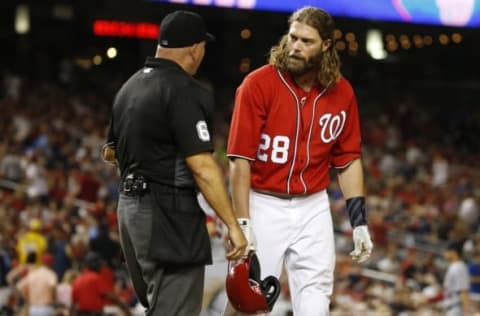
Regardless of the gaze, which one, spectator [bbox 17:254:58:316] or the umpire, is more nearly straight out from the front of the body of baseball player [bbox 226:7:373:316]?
the umpire

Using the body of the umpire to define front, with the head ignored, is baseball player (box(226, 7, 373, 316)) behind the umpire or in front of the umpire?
in front

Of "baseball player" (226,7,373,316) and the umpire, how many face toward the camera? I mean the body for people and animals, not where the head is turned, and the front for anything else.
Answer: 1

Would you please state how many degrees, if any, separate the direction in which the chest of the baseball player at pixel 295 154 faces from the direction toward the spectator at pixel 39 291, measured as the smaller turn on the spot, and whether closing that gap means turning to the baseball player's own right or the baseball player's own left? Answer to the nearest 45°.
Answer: approximately 135° to the baseball player's own right

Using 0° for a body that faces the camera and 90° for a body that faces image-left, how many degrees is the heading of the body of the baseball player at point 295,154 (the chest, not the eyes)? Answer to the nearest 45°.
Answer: approximately 0°

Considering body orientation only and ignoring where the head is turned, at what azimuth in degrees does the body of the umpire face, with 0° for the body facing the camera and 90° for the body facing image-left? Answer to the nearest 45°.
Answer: approximately 225°

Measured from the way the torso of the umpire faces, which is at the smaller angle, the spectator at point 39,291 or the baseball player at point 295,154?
the baseball player

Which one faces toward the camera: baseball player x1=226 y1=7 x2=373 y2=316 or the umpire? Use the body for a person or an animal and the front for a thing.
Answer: the baseball player

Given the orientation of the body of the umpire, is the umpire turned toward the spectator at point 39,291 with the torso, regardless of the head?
no
